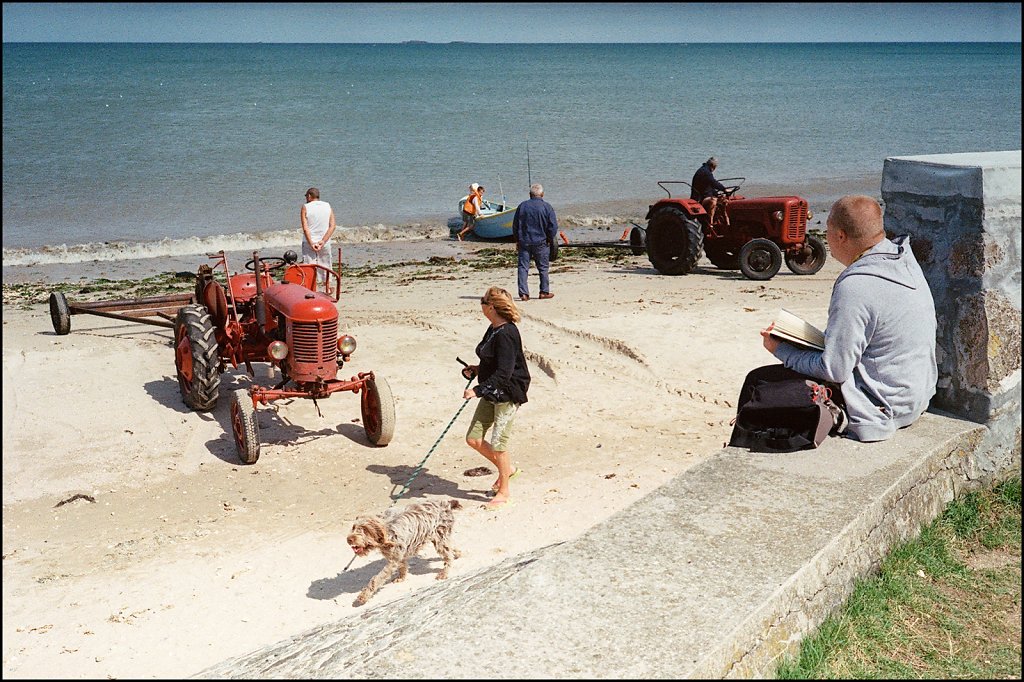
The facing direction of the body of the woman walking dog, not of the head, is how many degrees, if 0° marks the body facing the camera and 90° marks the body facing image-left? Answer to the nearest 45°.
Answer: approximately 90°

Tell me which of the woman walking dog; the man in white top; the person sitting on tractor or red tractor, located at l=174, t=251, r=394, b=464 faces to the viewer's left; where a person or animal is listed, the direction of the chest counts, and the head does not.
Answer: the woman walking dog

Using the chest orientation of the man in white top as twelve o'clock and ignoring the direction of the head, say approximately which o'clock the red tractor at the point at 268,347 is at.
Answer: The red tractor is roughly at 6 o'clock from the man in white top.

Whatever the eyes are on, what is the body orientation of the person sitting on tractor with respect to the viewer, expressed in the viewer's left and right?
facing to the right of the viewer

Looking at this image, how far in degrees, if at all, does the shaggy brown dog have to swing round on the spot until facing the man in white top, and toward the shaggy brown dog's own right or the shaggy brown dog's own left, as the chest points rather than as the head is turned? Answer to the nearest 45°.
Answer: approximately 135° to the shaggy brown dog's own right

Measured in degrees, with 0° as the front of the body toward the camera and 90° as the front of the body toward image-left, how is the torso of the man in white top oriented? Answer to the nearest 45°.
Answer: approximately 180°

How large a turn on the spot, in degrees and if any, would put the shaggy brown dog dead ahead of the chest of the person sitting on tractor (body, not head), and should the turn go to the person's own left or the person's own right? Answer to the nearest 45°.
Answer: approximately 90° to the person's own right

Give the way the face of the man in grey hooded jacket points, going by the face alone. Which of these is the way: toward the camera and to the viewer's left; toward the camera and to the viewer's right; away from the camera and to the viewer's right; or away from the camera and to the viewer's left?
away from the camera and to the viewer's left

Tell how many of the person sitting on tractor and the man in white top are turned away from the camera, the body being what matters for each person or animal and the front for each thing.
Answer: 1

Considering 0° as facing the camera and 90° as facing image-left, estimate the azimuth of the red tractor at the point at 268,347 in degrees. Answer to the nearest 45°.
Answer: approximately 315°

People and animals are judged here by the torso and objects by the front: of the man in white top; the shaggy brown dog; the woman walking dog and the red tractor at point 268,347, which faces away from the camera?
the man in white top

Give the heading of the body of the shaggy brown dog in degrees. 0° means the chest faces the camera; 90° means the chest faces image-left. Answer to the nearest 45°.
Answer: approximately 45°
